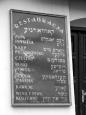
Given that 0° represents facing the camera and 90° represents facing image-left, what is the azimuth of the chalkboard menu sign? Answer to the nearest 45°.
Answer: approximately 315°
